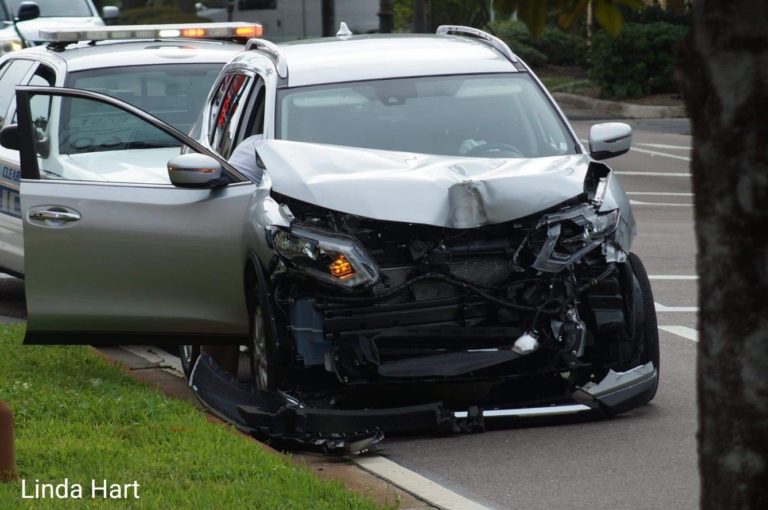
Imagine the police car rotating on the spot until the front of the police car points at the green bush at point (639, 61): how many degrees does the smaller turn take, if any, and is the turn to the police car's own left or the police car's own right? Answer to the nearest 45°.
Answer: approximately 90° to the police car's own left

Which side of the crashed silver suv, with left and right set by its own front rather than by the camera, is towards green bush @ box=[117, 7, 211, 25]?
back

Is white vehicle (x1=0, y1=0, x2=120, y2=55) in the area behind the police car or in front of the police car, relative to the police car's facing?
behind

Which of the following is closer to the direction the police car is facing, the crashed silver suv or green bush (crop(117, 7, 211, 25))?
the crashed silver suv

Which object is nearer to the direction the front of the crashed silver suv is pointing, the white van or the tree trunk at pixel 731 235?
the tree trunk

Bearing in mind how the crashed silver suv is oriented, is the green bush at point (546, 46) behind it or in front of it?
behind

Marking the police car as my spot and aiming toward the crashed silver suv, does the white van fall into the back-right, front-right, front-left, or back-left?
back-left

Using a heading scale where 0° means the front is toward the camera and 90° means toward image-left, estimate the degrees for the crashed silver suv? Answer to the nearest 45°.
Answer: approximately 0°

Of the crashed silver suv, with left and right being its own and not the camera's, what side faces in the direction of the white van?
back

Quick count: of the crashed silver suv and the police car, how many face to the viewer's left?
0

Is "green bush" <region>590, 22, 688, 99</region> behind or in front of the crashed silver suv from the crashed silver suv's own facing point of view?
behind

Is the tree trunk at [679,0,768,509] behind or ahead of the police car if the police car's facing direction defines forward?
ahead

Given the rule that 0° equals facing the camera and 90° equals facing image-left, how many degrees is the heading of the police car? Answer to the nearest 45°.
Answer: approximately 315°
